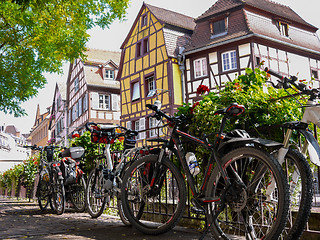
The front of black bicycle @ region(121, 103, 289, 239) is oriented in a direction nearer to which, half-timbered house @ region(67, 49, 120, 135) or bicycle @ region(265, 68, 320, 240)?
the half-timbered house

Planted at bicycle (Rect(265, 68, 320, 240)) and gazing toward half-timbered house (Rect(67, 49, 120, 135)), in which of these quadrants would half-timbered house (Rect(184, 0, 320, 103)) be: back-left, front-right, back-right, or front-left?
front-right

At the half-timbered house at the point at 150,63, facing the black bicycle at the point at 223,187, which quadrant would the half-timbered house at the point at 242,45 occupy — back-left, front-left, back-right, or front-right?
front-left

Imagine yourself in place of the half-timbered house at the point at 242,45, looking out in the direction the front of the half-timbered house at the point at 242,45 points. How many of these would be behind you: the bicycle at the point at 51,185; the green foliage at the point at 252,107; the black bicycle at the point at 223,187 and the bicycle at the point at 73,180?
0

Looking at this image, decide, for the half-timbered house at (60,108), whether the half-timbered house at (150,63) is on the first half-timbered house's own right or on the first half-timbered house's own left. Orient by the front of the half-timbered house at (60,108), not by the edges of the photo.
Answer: on the first half-timbered house's own left

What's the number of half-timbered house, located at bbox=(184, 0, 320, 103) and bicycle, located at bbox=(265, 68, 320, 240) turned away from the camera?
0

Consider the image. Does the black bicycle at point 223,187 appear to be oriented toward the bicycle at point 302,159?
no

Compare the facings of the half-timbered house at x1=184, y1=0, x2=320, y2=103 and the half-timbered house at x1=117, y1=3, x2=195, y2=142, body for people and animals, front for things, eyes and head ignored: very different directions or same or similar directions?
same or similar directions

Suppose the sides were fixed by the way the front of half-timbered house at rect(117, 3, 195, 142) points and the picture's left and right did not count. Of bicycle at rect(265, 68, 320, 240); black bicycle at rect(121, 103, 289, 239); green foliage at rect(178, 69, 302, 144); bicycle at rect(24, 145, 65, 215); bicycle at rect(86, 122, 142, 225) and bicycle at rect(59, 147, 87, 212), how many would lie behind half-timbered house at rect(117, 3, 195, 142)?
0

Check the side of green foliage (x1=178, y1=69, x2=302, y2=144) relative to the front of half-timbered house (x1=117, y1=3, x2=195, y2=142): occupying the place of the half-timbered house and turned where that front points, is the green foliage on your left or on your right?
on your left

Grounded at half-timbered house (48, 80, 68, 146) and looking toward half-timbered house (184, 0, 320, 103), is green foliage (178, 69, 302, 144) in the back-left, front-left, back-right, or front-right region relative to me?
front-right

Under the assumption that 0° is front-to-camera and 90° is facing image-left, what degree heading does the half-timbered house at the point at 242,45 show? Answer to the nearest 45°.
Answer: approximately 45°

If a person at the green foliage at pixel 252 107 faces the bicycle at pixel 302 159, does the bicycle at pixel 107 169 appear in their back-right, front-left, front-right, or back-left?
back-right

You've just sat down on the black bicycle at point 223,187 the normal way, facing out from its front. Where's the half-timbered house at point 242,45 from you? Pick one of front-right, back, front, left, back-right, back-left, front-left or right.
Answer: front-right

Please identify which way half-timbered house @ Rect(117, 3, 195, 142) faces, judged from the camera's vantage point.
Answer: facing the viewer and to the left of the viewer

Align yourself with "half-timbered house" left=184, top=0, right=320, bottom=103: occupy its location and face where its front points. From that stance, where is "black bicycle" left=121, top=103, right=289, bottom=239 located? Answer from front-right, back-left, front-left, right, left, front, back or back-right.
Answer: front-left
